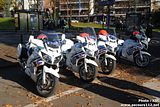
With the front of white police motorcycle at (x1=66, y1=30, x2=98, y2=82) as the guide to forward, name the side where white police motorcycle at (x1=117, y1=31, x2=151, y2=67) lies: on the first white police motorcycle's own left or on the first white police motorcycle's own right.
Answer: on the first white police motorcycle's own left

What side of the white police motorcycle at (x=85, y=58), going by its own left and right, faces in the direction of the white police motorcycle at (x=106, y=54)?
left

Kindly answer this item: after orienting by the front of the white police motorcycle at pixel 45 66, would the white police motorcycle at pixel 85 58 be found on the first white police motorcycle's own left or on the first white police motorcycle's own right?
on the first white police motorcycle's own left

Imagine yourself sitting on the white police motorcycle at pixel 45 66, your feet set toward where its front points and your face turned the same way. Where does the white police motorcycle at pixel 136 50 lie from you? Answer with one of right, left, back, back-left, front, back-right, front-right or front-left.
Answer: left

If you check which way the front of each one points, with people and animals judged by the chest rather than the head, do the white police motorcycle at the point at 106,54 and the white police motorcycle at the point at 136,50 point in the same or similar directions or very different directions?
same or similar directions

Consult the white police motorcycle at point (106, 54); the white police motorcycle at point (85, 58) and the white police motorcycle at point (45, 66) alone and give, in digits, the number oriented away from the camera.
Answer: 0

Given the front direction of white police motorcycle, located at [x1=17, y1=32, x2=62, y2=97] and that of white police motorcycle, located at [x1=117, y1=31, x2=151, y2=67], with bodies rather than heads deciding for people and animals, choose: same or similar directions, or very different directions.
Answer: same or similar directions

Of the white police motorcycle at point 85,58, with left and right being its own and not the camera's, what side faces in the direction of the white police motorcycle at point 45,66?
right

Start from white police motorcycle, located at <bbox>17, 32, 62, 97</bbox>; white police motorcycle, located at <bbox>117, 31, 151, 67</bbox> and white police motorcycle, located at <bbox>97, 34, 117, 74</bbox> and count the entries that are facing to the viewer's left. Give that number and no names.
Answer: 0

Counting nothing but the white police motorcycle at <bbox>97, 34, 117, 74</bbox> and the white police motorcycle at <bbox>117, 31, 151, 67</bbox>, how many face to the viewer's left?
0

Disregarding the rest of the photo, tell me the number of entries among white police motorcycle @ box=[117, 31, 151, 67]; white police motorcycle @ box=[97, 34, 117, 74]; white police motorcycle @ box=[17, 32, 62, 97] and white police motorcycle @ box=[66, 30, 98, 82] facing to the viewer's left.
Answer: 0

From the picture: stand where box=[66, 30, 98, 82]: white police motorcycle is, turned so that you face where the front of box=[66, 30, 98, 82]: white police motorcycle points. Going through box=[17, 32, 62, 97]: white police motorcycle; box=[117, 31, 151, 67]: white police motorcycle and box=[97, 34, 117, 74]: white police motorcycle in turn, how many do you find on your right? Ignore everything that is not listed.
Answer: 1

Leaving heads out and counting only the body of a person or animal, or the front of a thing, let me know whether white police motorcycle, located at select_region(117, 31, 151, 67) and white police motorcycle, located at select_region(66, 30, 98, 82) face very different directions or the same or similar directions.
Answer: same or similar directions

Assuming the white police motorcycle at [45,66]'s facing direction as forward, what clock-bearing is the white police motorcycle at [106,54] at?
the white police motorcycle at [106,54] is roughly at 9 o'clock from the white police motorcycle at [45,66].

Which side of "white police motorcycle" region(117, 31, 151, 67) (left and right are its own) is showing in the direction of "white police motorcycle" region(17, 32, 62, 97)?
right

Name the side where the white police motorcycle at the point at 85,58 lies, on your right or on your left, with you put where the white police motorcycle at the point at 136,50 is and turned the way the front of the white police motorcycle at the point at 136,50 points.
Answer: on your right

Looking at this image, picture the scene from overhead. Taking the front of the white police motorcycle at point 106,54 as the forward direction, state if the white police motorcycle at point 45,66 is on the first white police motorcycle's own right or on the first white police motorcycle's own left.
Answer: on the first white police motorcycle's own right

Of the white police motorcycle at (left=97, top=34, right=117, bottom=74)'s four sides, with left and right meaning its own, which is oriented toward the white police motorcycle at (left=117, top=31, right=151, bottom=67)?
left
